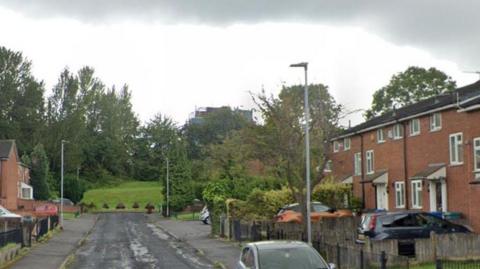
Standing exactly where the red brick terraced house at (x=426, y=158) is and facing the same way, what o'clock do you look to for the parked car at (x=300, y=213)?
The parked car is roughly at 1 o'clock from the red brick terraced house.

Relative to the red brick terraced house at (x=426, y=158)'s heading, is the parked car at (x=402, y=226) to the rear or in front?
in front

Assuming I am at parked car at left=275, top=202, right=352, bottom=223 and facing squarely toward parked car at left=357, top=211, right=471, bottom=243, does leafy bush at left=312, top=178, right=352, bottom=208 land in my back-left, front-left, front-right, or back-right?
back-left

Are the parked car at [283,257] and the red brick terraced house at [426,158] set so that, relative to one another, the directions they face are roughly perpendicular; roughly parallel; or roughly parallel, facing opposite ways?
roughly perpendicular

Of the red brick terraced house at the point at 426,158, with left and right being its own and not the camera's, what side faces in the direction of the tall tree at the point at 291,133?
front

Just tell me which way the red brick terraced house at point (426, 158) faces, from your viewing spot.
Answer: facing the viewer and to the left of the viewer

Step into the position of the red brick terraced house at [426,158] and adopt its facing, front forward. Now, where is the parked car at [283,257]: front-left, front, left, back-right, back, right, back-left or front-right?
front-left
